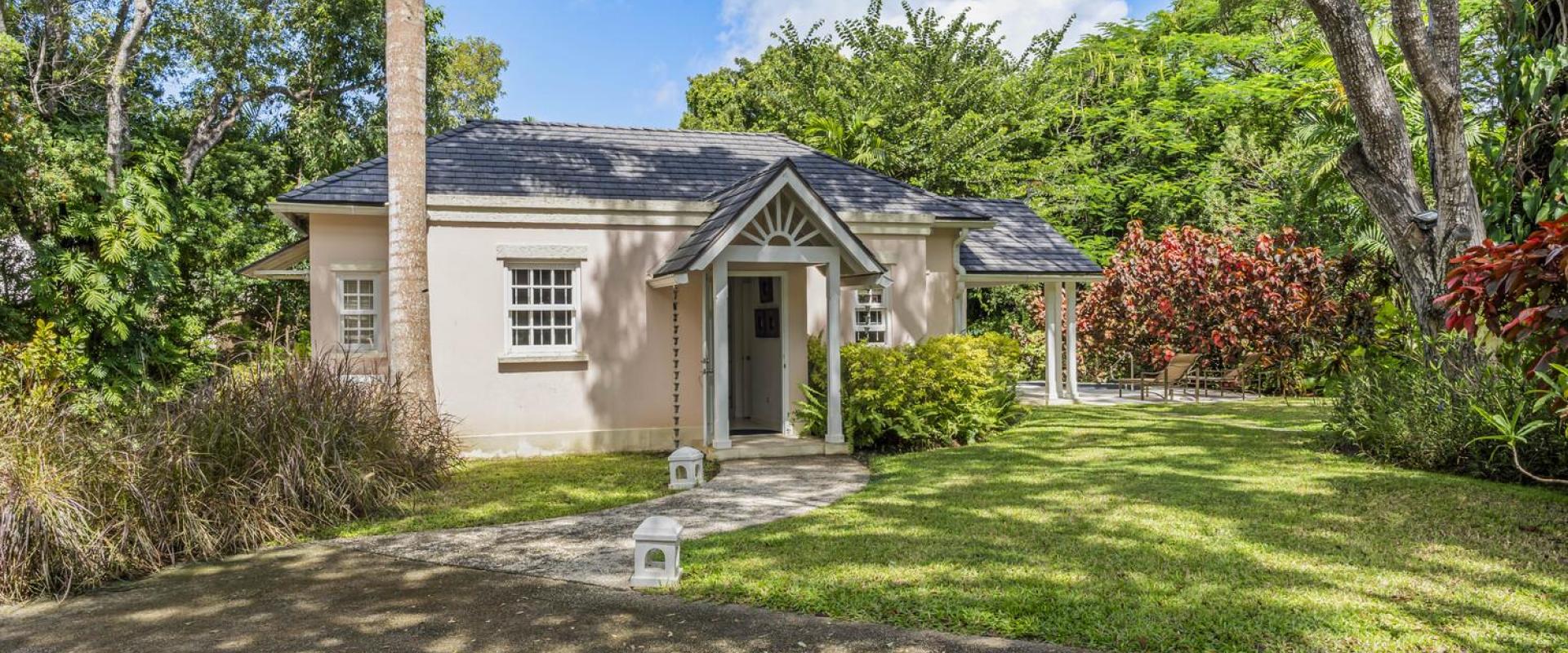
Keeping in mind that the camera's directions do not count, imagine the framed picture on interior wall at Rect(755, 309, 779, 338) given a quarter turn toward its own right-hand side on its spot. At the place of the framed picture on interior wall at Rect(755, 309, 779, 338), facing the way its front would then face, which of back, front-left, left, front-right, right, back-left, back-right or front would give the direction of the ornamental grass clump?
front-left

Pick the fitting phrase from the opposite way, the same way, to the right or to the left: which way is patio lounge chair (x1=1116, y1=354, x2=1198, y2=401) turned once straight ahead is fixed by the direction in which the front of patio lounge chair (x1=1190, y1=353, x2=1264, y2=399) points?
the same way

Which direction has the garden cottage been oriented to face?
toward the camera

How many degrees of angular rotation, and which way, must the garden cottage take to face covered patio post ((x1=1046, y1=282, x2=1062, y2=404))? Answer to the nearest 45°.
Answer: approximately 135° to its left

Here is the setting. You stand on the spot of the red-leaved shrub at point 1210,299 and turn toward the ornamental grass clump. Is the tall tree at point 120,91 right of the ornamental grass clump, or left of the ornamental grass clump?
right

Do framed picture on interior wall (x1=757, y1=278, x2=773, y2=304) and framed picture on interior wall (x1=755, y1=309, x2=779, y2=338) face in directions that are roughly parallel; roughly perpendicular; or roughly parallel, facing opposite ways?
roughly parallel

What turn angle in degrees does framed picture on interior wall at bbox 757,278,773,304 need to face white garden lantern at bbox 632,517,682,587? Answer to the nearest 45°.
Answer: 0° — it already faces it

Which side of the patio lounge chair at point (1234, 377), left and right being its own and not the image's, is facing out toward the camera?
left

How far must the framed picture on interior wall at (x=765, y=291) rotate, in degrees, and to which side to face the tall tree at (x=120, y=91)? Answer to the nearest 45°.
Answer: approximately 90° to its right

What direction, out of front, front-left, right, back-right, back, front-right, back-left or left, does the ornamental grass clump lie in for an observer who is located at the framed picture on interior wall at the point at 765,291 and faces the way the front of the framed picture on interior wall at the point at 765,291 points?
front-right

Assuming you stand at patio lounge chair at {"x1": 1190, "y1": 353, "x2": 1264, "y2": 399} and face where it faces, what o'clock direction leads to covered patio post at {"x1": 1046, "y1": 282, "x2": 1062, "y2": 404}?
The covered patio post is roughly at 11 o'clock from the patio lounge chair.

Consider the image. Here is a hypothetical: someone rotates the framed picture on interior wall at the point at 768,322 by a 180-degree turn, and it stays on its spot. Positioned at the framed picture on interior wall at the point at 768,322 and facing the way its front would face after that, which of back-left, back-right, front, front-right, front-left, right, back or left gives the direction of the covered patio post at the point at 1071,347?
front-right

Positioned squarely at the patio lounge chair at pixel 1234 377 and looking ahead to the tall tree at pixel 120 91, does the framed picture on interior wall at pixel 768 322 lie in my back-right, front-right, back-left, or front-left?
front-left

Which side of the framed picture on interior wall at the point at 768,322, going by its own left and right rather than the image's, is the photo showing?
front

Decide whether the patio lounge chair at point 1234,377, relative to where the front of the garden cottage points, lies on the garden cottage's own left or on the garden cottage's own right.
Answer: on the garden cottage's own left

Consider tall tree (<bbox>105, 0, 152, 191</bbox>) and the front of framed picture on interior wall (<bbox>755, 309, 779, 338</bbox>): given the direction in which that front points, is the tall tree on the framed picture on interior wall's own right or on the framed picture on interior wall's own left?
on the framed picture on interior wall's own right

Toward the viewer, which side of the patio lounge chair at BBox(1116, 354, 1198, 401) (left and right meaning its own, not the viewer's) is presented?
left
